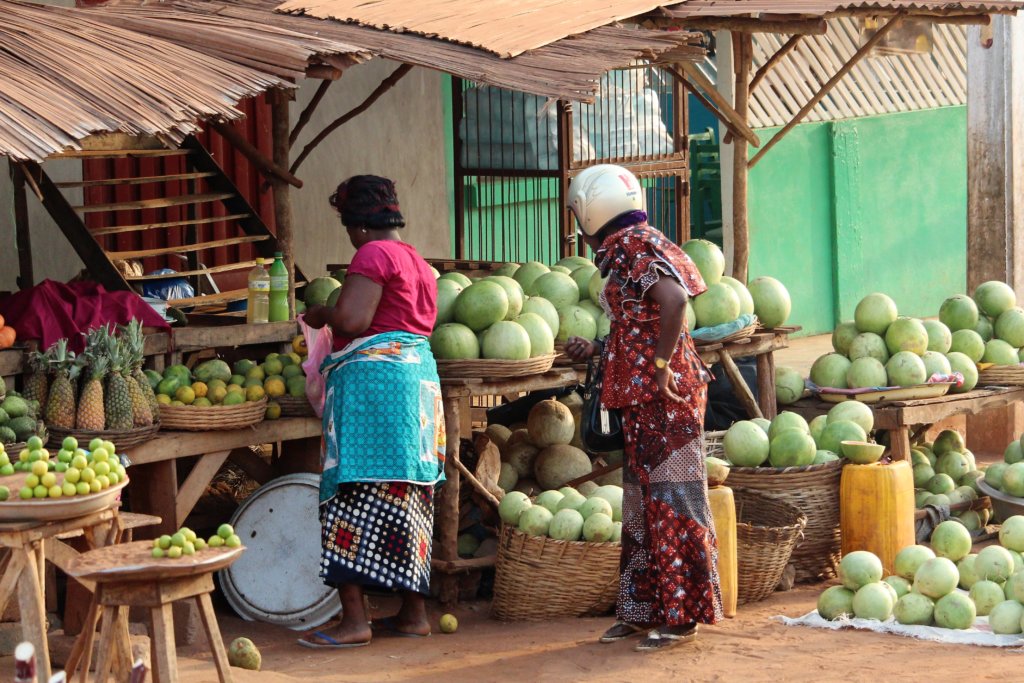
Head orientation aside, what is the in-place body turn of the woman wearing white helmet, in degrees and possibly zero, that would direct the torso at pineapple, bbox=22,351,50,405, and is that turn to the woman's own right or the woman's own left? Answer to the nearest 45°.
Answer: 0° — they already face it

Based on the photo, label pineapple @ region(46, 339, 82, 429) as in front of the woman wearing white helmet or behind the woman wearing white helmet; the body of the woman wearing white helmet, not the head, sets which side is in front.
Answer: in front

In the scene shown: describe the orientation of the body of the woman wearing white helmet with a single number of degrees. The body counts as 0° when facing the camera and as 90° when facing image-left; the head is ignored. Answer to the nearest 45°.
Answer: approximately 90°

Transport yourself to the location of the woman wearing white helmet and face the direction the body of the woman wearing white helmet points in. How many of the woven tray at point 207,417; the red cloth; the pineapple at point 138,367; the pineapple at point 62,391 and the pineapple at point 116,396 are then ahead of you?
5

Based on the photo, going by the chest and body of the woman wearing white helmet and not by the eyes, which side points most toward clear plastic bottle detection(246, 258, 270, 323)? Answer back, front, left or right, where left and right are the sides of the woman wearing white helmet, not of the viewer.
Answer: front

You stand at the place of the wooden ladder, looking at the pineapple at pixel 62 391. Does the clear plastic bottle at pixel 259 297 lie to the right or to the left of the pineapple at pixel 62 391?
left

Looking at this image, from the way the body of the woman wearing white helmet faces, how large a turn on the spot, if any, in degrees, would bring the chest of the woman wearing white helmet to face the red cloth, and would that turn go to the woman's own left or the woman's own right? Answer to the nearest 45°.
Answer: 0° — they already face it

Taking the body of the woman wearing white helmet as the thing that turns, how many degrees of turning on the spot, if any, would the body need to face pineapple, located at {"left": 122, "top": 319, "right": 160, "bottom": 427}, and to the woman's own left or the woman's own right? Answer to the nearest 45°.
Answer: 0° — they already face it

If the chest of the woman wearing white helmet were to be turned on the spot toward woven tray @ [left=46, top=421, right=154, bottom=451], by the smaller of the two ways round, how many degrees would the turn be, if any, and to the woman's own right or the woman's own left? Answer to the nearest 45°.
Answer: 0° — they already face it

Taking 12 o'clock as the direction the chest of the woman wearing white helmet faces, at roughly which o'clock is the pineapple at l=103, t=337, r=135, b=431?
The pineapple is roughly at 12 o'clock from the woman wearing white helmet.

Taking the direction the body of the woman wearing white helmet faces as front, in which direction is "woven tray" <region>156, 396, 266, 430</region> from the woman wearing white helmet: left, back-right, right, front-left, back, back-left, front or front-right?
front

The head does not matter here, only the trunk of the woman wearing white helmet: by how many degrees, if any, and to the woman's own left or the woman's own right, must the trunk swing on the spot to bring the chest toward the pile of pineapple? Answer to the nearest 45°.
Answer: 0° — they already face it

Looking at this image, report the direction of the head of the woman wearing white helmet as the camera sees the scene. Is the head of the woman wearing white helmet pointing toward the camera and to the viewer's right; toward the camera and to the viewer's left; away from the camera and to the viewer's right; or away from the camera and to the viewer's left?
away from the camera and to the viewer's left

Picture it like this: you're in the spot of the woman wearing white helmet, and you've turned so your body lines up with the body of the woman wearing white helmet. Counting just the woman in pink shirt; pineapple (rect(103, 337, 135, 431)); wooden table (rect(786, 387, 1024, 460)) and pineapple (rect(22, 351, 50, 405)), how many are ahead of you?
3

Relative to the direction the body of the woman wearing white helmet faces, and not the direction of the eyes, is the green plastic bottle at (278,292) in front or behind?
in front

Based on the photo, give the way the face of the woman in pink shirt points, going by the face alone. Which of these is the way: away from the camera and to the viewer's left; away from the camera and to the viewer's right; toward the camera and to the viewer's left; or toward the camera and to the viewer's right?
away from the camera and to the viewer's left

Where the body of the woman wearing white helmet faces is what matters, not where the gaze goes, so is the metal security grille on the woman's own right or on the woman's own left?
on the woman's own right

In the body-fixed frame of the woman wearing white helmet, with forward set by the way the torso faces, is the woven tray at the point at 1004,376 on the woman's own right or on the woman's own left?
on the woman's own right

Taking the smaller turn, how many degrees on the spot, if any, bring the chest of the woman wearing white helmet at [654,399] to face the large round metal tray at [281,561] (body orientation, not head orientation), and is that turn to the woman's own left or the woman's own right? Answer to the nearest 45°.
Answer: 0° — they already face it
